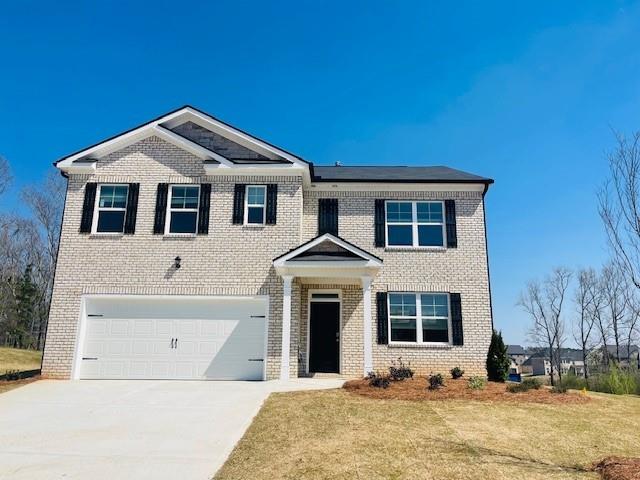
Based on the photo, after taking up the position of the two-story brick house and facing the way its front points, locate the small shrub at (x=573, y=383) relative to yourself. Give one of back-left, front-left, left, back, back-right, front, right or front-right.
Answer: left

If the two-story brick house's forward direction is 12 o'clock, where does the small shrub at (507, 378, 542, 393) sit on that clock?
The small shrub is roughly at 10 o'clock from the two-story brick house.

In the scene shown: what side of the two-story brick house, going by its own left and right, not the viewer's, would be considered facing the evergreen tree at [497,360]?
left

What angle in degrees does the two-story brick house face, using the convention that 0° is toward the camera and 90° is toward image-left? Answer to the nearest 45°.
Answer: approximately 0°
